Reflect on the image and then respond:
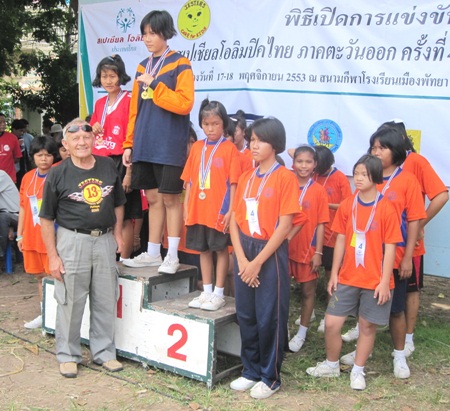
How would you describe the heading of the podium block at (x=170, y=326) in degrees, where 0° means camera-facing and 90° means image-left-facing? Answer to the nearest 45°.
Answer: approximately 45°

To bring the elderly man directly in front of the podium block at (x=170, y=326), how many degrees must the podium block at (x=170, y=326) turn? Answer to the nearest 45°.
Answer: approximately 45° to its right
